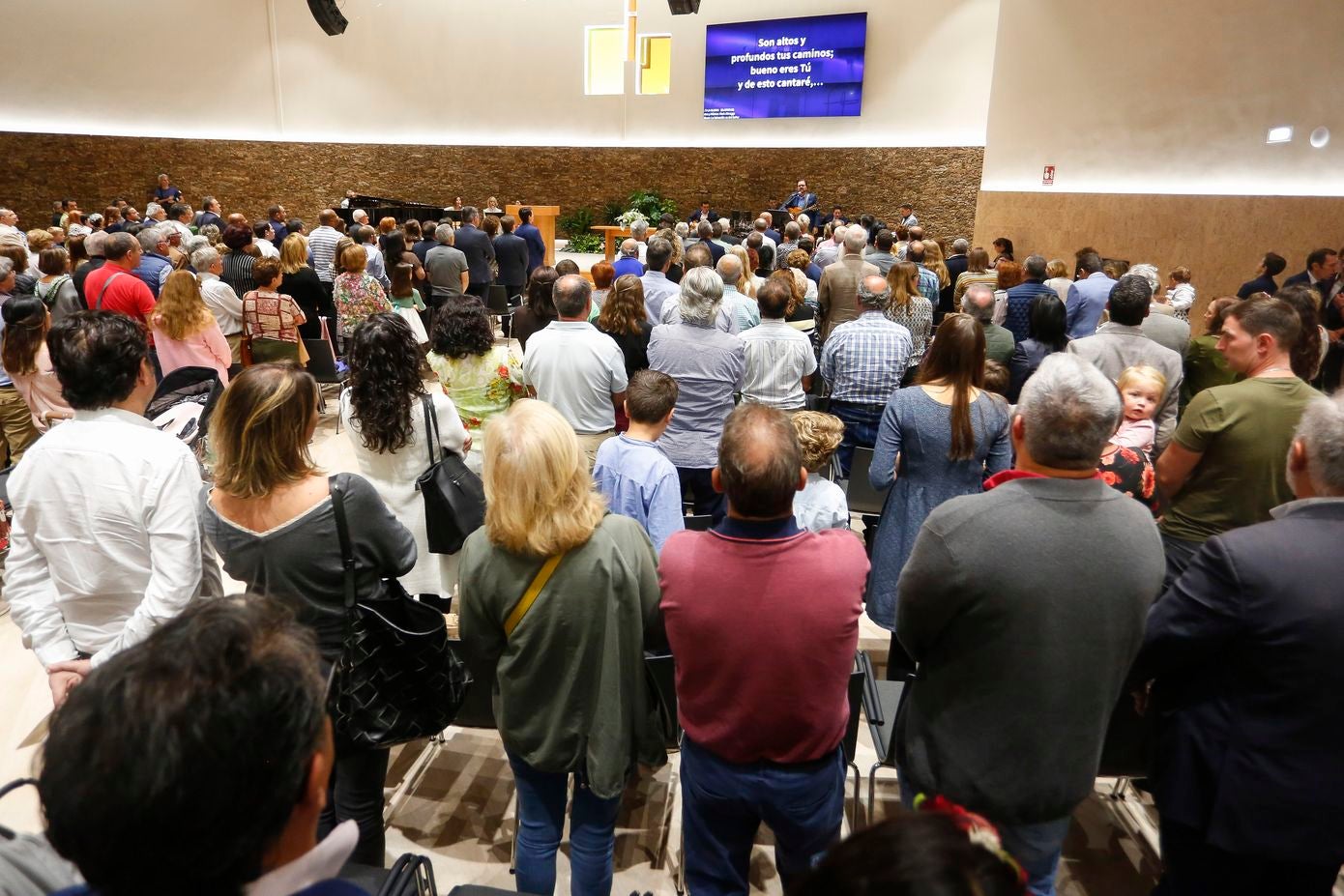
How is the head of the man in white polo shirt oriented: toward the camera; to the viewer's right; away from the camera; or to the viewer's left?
away from the camera

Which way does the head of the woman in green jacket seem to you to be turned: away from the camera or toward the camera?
away from the camera

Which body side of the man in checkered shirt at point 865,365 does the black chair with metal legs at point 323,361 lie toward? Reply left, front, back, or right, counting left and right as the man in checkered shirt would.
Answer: left

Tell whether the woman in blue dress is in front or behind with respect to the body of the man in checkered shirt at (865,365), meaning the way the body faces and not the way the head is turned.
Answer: behind

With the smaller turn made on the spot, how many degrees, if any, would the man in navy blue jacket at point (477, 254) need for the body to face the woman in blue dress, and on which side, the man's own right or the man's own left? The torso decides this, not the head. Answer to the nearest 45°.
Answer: approximately 135° to the man's own right

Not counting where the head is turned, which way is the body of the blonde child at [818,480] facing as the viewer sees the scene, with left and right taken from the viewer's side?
facing away from the viewer

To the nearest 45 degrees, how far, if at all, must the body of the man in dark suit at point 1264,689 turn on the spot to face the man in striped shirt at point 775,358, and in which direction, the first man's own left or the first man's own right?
0° — they already face them

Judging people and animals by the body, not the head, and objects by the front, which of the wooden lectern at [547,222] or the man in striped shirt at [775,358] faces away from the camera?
the man in striped shirt

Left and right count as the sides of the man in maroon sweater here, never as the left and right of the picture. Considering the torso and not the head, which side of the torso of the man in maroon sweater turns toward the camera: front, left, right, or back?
back

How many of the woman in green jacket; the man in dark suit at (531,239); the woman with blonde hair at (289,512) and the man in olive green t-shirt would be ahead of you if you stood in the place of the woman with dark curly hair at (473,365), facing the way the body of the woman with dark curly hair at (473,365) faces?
1

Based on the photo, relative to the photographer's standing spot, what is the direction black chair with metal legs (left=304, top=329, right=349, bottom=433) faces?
facing away from the viewer and to the right of the viewer

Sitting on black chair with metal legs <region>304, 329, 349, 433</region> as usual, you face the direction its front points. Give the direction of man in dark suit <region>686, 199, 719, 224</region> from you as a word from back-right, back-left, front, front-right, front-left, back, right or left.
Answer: front

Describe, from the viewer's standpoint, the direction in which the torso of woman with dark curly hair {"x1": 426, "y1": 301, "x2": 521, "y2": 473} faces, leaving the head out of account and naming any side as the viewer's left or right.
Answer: facing away from the viewer

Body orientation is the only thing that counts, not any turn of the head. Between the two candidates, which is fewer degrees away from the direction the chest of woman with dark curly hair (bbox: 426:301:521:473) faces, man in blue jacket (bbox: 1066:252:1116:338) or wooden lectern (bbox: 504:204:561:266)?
the wooden lectern

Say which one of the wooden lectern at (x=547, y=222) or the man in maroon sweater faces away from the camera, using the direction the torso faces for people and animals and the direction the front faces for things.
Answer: the man in maroon sweater

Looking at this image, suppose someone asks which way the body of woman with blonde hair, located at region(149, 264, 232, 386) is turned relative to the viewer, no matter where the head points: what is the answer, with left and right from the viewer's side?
facing away from the viewer

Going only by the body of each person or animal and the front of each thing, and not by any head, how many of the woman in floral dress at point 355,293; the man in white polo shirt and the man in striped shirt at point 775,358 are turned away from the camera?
3
